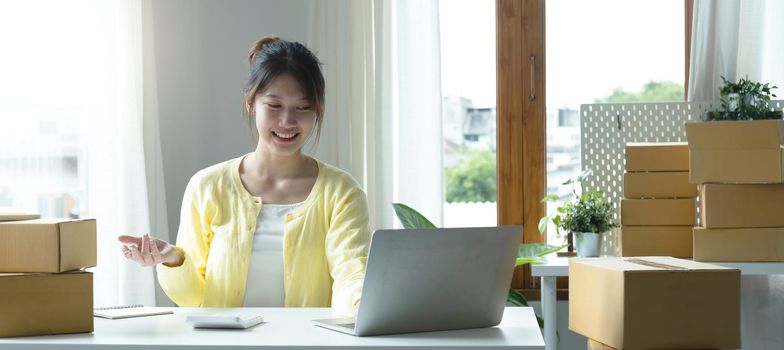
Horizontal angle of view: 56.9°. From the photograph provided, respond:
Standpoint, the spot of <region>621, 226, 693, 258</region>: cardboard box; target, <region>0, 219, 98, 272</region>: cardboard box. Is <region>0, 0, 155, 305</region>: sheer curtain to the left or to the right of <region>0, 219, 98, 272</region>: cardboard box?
right

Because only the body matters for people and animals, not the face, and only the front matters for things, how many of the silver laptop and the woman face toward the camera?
1

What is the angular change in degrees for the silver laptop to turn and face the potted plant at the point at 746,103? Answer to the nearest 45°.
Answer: approximately 90° to its right

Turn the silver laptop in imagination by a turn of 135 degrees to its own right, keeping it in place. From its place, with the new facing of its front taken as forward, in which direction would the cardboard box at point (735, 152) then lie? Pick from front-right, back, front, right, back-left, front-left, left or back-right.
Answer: front-left

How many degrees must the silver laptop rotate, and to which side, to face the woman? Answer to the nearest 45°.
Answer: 0° — it already faces them

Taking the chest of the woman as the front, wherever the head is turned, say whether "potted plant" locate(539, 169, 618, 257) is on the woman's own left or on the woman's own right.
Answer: on the woman's own left

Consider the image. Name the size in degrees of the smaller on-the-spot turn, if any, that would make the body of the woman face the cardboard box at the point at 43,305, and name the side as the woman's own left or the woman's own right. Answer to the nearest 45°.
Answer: approximately 45° to the woman's own right

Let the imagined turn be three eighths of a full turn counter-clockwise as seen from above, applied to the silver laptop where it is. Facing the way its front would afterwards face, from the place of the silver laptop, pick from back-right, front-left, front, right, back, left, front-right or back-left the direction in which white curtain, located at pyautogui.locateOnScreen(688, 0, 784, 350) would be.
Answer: back-left

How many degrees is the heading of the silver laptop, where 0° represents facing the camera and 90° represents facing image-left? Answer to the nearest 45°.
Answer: approximately 135°

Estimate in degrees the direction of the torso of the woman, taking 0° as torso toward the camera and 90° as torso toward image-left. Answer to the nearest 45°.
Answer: approximately 0°

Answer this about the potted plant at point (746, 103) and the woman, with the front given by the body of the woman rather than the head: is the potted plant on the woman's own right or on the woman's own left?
on the woman's own left

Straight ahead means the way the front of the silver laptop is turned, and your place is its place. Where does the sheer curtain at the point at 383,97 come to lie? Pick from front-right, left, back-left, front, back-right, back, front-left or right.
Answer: front-right
